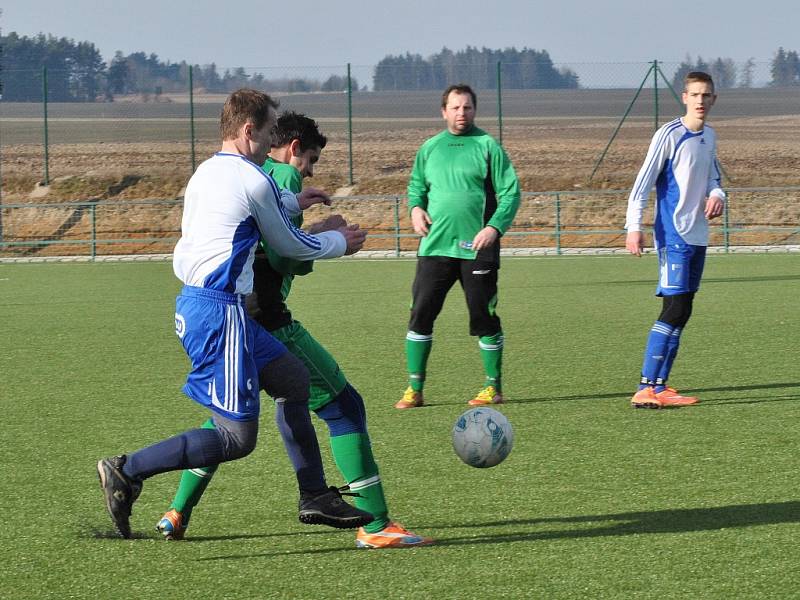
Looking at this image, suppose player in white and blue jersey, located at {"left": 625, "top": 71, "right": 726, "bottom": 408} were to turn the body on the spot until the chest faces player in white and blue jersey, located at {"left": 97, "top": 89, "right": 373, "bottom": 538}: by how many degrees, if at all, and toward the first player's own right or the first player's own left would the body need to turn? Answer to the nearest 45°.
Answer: approximately 45° to the first player's own right

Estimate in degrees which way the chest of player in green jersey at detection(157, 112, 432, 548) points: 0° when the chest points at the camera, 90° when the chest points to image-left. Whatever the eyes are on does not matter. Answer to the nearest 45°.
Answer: approximately 270°

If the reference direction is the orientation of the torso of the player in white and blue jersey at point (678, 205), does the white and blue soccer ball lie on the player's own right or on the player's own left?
on the player's own right

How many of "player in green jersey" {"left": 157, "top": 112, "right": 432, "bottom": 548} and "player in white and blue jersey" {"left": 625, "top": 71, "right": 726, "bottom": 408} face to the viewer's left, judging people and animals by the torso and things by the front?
0

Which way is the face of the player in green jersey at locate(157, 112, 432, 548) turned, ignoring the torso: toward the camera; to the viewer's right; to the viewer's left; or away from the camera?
to the viewer's right

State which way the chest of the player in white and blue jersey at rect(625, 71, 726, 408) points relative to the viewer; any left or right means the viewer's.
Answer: facing the viewer and to the right of the viewer

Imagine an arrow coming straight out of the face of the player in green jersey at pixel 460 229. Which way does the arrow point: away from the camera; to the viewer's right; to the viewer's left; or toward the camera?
toward the camera

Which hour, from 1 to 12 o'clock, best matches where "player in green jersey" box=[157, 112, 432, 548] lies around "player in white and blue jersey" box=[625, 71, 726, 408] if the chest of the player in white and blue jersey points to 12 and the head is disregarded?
The player in green jersey is roughly at 2 o'clock from the player in white and blue jersey.
